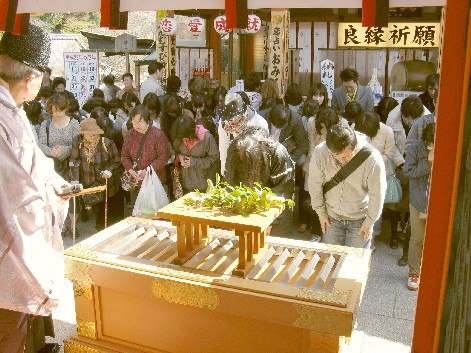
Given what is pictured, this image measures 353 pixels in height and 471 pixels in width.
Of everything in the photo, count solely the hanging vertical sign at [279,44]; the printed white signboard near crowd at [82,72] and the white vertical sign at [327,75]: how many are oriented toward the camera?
3

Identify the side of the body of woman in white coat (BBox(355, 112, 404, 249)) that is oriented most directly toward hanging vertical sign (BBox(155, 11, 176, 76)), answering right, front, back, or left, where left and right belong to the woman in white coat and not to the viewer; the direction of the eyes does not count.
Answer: right

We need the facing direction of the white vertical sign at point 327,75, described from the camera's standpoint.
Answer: facing the viewer

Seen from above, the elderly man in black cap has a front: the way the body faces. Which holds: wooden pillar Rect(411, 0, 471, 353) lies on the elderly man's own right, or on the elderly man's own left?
on the elderly man's own right

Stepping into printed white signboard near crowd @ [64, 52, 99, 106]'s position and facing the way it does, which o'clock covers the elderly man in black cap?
The elderly man in black cap is roughly at 12 o'clock from the printed white signboard near crowd.

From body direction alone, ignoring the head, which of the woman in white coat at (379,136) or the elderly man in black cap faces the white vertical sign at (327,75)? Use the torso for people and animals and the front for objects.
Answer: the elderly man in black cap

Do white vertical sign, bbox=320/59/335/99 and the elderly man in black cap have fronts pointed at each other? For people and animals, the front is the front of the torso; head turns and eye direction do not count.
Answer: yes

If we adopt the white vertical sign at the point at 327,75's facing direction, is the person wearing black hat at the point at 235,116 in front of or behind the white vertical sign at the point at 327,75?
in front

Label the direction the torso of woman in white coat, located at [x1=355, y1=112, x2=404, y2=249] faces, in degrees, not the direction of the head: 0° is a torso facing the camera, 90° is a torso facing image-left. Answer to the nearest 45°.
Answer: approximately 45°

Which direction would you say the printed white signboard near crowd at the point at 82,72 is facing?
toward the camera

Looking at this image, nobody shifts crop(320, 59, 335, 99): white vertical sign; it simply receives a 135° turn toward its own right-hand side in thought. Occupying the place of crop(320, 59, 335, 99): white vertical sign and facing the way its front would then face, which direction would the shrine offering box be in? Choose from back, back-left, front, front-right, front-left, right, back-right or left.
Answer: back-left

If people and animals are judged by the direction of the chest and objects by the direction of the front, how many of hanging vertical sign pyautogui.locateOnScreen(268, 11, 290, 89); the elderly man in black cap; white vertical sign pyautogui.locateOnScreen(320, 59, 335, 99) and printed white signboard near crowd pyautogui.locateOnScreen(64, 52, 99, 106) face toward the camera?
3

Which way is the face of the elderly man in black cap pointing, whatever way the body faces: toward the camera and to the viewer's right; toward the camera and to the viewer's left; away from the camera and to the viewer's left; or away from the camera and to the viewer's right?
away from the camera and to the viewer's right

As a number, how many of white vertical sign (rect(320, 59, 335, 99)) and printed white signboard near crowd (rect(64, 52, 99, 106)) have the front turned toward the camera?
2

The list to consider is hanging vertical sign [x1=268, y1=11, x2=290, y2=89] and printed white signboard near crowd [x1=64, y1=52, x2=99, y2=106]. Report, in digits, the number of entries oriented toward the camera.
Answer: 2

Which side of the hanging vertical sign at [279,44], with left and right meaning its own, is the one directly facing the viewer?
front
